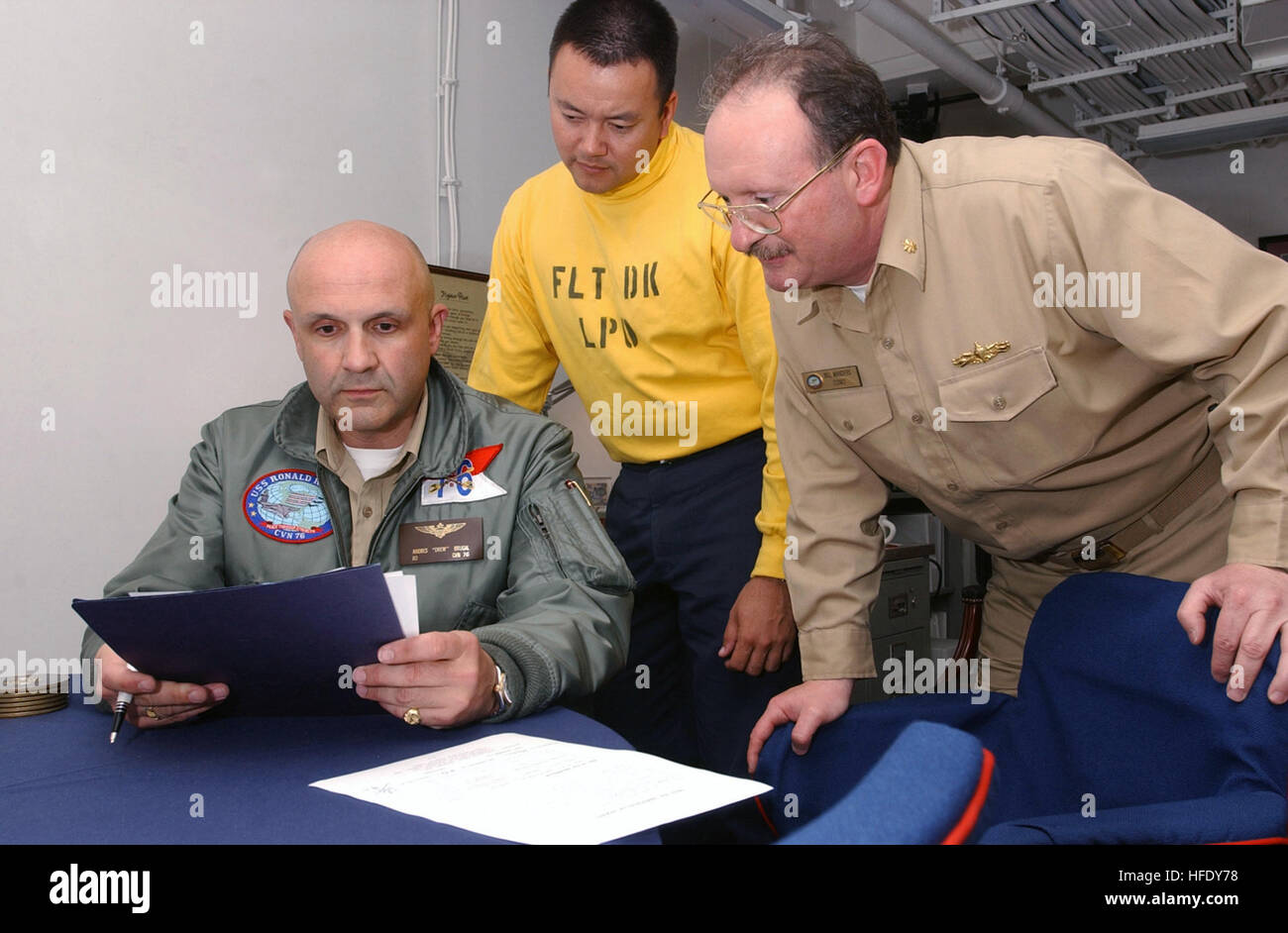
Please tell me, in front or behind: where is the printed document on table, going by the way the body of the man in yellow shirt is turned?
in front

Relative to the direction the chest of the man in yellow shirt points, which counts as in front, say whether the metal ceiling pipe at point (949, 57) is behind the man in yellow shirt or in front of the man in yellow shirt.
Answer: behind

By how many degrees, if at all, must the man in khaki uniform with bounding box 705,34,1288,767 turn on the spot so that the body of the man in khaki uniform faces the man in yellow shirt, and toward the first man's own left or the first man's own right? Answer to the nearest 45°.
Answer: approximately 90° to the first man's own right

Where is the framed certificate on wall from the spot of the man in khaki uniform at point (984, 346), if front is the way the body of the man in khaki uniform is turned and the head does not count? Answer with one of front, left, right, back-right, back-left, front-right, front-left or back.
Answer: right

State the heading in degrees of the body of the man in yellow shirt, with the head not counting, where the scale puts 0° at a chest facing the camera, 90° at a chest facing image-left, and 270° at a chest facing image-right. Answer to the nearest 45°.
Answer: approximately 45°

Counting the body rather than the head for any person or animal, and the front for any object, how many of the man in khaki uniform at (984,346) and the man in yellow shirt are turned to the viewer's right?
0

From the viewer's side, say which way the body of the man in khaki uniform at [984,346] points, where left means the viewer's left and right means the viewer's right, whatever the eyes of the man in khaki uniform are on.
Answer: facing the viewer and to the left of the viewer

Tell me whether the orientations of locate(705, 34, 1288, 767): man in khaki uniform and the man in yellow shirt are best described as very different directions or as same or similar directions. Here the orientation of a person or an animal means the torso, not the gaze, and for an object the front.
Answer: same or similar directions

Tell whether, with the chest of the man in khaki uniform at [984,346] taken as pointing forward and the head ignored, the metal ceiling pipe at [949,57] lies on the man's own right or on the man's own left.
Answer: on the man's own right

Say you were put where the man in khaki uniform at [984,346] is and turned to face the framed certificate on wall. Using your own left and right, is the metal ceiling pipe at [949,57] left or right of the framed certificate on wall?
right
